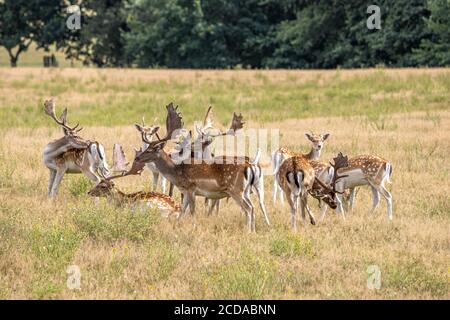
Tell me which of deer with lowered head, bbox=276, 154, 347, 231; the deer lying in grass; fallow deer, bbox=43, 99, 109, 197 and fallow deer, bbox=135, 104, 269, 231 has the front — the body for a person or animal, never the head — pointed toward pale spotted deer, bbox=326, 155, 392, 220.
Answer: the deer with lowered head

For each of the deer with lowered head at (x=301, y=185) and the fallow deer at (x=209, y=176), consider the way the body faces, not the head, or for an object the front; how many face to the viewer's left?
1

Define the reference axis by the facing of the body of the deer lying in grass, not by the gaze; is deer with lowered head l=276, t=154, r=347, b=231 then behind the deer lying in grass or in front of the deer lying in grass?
behind

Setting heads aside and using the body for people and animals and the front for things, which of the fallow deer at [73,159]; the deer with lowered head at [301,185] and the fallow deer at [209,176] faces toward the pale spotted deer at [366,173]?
the deer with lowered head

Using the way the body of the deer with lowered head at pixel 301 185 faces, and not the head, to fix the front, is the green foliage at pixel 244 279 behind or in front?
behind

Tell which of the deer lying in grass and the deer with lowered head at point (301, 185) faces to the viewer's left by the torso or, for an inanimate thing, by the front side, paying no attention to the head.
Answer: the deer lying in grass

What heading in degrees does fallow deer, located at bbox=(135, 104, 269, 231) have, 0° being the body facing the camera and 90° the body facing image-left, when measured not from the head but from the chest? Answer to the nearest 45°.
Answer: approximately 90°

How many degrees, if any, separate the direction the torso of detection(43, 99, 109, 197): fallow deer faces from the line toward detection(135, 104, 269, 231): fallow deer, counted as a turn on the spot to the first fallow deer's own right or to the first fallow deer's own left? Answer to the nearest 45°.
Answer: approximately 180°

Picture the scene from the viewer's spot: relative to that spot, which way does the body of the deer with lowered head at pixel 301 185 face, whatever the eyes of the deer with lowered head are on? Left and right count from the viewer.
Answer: facing away from the viewer and to the right of the viewer

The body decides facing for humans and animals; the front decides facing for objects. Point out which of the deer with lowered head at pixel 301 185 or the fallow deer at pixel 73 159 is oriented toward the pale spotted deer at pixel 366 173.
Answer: the deer with lowered head

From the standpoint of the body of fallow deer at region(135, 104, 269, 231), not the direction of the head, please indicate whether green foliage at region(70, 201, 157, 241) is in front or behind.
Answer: in front

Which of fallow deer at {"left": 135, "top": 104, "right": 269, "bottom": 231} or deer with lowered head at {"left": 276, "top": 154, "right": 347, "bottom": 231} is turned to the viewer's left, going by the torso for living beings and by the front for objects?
the fallow deer

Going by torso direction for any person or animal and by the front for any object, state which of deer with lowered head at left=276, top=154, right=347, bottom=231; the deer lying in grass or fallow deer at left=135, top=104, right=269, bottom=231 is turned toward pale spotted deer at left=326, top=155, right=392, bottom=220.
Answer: the deer with lowered head

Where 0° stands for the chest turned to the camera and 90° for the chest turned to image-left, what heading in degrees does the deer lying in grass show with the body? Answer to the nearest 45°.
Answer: approximately 90°

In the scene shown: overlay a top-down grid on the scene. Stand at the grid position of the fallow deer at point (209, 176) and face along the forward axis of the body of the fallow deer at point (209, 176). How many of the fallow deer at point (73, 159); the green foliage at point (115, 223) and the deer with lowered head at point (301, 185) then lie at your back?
1
